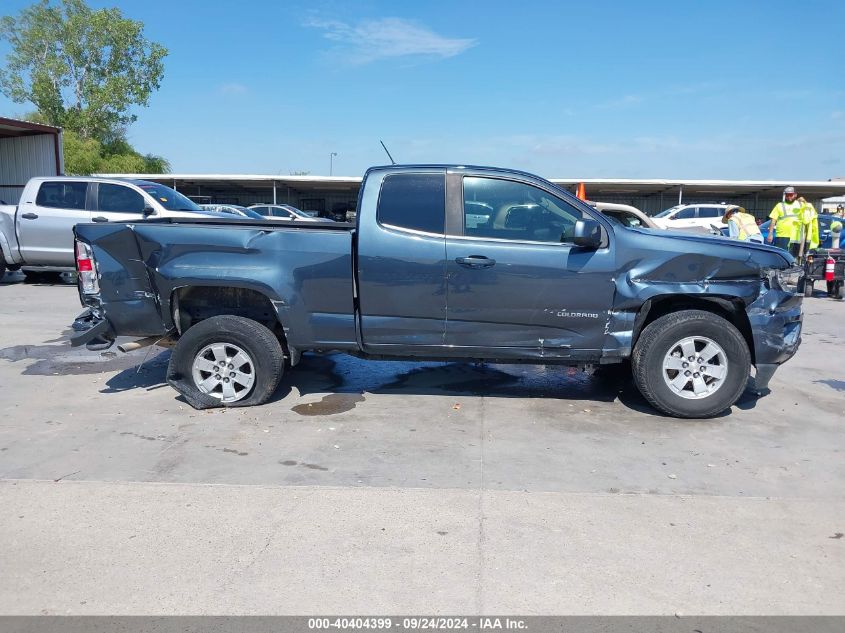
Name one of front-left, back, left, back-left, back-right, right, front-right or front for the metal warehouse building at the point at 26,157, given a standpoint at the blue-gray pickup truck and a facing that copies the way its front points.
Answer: back-left

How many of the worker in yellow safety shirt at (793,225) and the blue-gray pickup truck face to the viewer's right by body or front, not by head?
1

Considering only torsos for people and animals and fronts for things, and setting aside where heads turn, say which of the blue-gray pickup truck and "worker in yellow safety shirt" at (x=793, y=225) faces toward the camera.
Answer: the worker in yellow safety shirt

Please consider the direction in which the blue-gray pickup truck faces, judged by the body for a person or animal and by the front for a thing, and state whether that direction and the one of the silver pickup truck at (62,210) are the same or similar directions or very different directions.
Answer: same or similar directions

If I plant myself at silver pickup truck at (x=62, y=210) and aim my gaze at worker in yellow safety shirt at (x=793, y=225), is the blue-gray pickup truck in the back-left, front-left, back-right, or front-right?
front-right

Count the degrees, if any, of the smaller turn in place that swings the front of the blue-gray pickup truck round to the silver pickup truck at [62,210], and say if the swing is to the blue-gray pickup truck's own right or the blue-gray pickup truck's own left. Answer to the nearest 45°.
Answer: approximately 135° to the blue-gray pickup truck's own left

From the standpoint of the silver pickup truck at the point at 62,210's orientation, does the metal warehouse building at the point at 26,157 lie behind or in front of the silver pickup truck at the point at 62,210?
behind

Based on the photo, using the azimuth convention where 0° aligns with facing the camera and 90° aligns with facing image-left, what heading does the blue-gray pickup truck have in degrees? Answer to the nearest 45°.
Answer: approximately 270°

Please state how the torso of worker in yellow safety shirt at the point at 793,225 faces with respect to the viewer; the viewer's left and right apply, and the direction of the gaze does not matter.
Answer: facing the viewer

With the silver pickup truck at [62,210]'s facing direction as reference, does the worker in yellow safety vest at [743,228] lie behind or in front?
in front

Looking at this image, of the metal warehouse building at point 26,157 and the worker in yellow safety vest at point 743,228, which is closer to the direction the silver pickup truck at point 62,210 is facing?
the worker in yellow safety vest

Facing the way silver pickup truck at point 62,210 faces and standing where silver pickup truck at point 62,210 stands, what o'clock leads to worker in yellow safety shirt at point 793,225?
The worker in yellow safety shirt is roughly at 11 o'clock from the silver pickup truck.

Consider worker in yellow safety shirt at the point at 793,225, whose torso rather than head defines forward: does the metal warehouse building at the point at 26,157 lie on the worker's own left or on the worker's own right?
on the worker's own right

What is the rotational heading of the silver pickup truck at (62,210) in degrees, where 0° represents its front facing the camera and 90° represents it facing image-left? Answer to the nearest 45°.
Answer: approximately 315°
